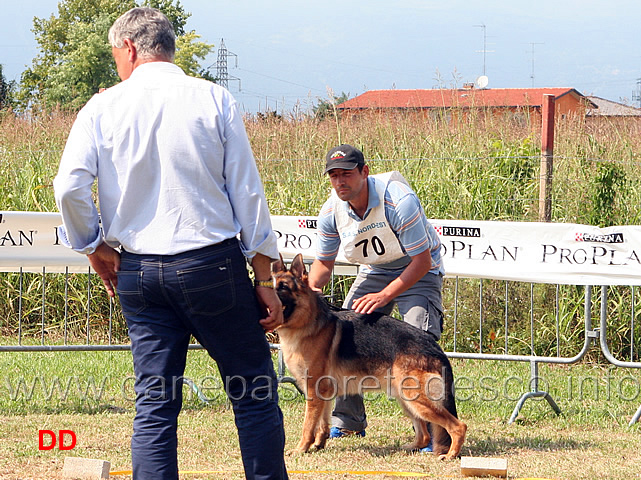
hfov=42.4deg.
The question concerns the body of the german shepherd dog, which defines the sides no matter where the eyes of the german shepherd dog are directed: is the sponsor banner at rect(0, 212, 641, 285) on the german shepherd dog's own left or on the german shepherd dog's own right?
on the german shepherd dog's own right

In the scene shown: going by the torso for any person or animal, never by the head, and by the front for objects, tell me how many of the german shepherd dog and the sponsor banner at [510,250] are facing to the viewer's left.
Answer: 1

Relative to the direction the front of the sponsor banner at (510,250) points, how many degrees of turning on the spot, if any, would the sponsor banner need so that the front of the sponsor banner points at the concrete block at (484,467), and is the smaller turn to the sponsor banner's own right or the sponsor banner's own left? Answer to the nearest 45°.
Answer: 0° — it already faces it

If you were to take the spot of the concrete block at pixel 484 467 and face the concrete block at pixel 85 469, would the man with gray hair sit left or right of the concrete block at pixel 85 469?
left

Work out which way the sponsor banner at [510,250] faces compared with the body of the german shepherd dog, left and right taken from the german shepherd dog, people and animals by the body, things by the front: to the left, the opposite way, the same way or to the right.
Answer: to the left

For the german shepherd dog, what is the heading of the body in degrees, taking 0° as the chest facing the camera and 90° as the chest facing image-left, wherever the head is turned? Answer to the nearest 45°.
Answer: approximately 90°

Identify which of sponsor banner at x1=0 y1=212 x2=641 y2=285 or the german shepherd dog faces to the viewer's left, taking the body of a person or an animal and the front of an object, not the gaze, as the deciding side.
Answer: the german shepherd dog

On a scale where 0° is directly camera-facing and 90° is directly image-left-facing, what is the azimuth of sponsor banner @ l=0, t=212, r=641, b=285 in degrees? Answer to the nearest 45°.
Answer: approximately 0°

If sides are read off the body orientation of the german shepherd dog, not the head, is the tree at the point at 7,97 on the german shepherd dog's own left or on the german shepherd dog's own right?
on the german shepherd dog's own right

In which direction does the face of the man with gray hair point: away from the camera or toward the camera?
away from the camera

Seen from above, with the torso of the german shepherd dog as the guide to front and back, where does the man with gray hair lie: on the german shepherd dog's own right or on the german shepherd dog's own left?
on the german shepherd dog's own left

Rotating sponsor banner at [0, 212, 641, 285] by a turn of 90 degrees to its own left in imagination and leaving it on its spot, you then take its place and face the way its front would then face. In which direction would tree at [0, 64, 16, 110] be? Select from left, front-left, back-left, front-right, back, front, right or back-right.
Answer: back-left
